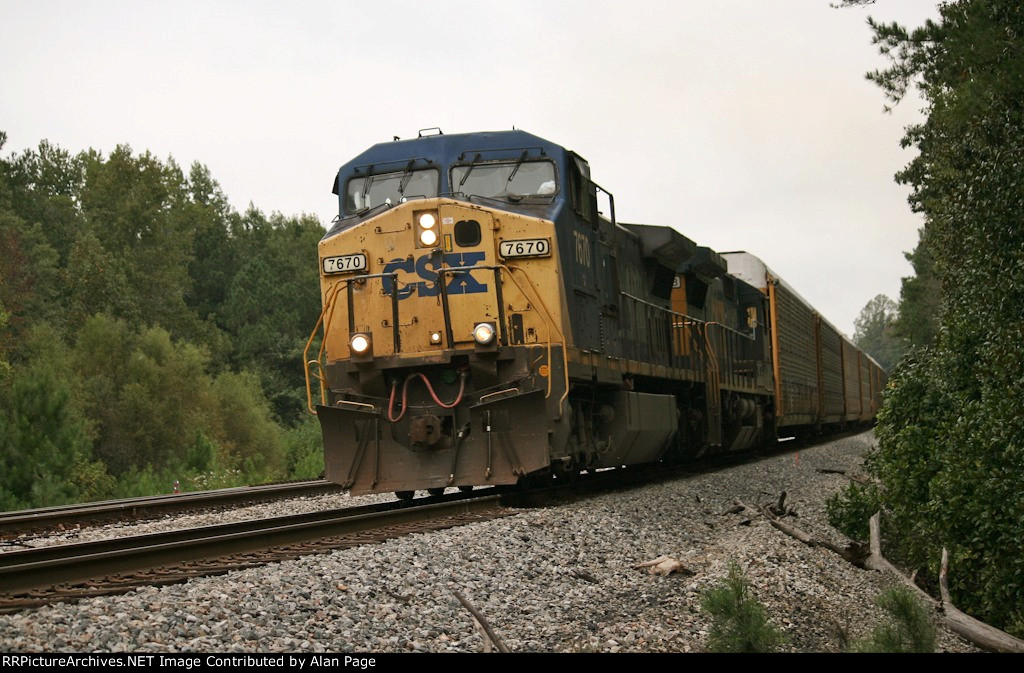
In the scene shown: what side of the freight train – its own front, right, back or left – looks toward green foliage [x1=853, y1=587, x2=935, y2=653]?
front

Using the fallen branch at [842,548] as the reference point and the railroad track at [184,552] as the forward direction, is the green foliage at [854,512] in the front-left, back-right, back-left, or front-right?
back-right

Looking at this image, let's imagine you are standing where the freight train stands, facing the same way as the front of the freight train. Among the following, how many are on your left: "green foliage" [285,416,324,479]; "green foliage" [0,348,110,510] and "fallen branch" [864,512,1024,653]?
1

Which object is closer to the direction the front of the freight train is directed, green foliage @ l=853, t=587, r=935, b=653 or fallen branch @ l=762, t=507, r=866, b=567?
the green foliage

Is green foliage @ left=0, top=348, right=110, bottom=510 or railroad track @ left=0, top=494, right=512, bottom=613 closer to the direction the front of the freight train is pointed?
the railroad track

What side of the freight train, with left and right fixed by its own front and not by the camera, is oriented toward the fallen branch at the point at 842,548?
left

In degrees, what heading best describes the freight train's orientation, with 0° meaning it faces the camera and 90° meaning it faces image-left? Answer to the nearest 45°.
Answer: approximately 45°

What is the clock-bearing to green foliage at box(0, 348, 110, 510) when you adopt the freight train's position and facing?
The green foliage is roughly at 3 o'clock from the freight train.

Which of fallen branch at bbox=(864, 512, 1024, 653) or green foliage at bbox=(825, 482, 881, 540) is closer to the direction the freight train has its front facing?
the fallen branch

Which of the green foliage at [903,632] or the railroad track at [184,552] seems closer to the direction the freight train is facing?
the railroad track

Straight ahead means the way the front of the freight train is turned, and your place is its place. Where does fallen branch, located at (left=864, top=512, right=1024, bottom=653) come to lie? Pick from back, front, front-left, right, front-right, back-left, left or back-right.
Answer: left
